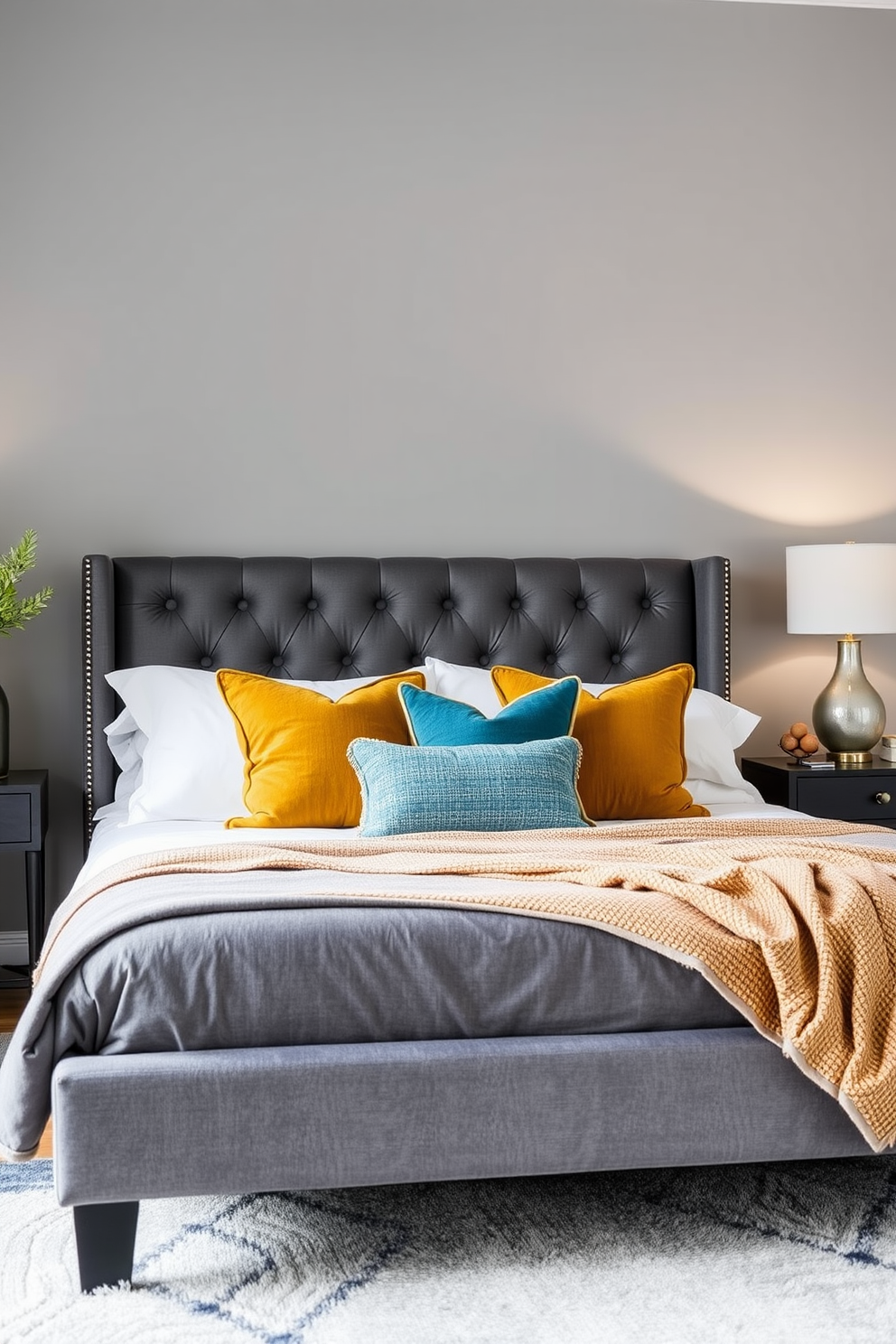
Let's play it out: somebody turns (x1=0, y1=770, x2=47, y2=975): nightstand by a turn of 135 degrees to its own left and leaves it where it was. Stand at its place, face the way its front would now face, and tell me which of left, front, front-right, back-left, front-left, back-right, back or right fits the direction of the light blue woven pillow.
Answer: right

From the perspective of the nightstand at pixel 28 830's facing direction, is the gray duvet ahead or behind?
ahead

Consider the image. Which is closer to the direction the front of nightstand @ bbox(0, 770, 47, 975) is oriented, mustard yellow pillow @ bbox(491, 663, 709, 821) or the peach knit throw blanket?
the peach knit throw blanket

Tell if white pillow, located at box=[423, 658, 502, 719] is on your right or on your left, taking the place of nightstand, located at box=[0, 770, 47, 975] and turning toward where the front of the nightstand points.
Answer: on your left

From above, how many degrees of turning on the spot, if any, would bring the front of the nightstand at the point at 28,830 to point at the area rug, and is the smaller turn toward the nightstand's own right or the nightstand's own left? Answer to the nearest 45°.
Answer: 0° — it already faces it

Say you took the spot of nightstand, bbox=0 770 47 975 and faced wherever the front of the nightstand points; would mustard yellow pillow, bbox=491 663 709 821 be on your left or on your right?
on your left

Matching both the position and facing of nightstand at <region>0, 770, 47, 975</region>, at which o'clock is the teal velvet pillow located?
The teal velvet pillow is roughly at 10 o'clock from the nightstand.

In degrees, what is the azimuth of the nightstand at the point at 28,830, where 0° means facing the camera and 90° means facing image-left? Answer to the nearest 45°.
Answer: approximately 0°

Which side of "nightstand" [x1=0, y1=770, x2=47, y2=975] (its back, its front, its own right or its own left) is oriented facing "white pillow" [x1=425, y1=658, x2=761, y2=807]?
left

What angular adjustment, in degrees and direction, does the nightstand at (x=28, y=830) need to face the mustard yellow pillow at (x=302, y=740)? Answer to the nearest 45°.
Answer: approximately 45° to its left

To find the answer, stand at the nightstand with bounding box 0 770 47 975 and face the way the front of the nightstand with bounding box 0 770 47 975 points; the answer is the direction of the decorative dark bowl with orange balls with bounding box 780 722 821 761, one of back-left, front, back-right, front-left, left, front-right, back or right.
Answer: left

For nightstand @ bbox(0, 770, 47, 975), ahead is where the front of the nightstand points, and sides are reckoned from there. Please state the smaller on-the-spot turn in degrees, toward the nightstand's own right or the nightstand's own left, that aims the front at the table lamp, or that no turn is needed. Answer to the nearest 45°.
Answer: approximately 90° to the nightstand's own left
